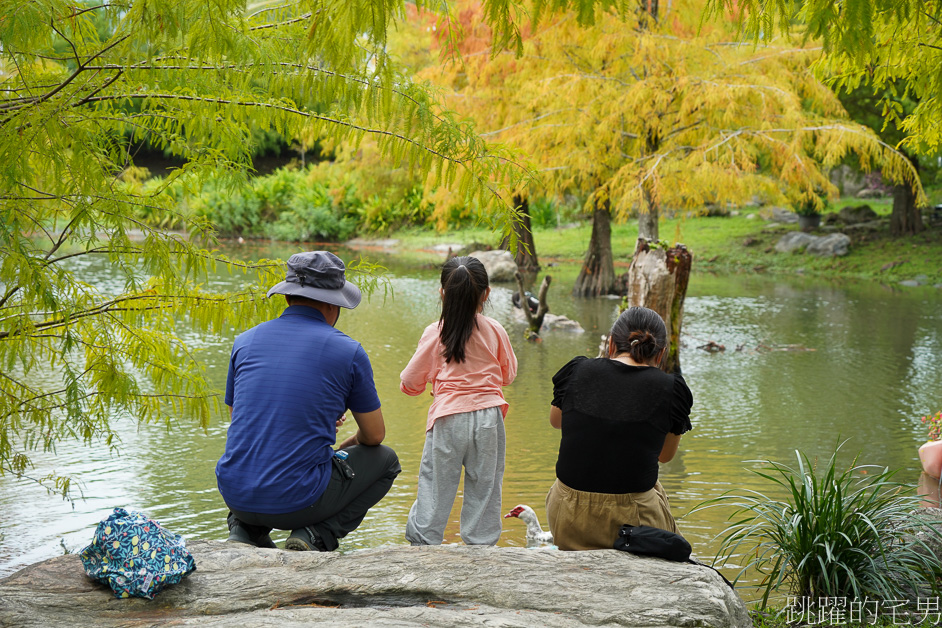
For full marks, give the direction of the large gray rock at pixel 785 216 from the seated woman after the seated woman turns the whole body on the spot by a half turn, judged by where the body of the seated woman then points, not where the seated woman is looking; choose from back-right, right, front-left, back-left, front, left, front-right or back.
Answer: back

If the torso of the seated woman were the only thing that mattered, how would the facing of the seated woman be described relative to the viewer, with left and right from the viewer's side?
facing away from the viewer

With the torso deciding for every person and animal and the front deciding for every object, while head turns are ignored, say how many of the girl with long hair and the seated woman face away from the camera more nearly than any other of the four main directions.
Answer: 2

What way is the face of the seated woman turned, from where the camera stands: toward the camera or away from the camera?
away from the camera

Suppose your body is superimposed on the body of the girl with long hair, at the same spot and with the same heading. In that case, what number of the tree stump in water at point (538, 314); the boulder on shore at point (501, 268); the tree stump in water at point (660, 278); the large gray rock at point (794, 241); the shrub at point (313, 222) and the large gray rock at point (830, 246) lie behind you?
0

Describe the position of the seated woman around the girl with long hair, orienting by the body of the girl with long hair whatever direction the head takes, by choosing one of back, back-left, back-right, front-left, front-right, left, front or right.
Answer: back-right

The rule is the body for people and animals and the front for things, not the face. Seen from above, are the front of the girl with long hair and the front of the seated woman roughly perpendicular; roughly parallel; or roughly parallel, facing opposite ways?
roughly parallel

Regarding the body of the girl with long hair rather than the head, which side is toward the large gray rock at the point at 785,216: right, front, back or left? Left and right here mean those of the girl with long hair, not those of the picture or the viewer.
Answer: front

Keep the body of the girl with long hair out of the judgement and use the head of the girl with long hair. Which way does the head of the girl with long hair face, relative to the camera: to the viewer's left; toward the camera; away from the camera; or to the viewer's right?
away from the camera

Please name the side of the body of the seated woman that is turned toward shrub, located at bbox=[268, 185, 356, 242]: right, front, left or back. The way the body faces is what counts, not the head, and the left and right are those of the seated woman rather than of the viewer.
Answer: front

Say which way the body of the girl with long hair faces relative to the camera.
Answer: away from the camera

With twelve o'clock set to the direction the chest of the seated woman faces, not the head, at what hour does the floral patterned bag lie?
The floral patterned bag is roughly at 8 o'clock from the seated woman.

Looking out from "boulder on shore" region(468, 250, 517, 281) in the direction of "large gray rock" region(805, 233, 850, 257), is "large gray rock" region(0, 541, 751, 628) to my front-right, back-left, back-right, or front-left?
back-right

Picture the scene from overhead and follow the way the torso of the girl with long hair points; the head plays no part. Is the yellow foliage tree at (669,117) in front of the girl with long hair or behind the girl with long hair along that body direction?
in front
